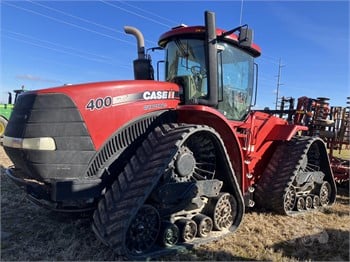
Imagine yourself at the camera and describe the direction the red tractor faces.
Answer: facing the viewer and to the left of the viewer
